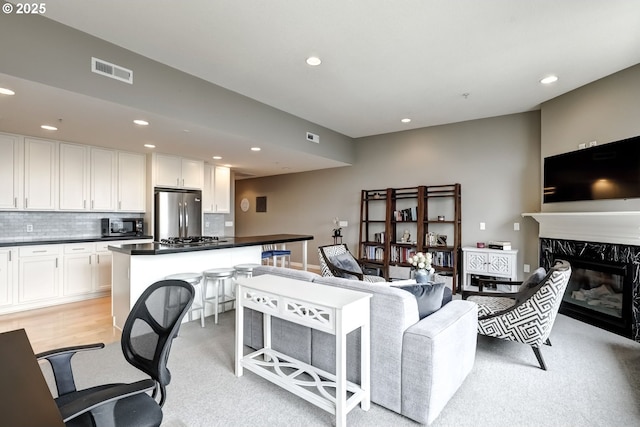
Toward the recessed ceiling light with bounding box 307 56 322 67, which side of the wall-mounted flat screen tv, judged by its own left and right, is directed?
front

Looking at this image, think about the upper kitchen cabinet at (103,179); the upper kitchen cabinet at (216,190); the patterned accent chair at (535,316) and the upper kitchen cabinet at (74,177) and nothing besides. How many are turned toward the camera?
3

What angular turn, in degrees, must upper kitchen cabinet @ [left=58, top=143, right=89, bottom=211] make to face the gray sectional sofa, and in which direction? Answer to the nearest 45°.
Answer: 0° — it already faces it

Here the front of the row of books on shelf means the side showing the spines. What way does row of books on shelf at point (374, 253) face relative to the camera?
toward the camera

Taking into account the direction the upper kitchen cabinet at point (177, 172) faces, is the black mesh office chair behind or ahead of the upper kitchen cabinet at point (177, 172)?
ahead

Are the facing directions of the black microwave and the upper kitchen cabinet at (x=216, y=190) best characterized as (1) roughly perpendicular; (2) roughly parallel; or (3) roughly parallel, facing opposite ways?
roughly parallel

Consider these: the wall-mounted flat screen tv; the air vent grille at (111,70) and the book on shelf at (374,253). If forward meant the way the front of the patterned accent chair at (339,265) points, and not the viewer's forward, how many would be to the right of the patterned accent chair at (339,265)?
1

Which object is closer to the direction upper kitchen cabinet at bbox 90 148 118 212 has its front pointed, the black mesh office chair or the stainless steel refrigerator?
the black mesh office chair

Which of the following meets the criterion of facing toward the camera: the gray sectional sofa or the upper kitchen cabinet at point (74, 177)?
the upper kitchen cabinet

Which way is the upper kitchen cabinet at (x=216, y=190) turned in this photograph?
toward the camera

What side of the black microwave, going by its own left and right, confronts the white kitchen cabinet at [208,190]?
left

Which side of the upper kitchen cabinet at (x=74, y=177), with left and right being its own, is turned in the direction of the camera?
front

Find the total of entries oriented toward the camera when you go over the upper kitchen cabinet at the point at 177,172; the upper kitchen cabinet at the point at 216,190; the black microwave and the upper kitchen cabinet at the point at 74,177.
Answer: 4

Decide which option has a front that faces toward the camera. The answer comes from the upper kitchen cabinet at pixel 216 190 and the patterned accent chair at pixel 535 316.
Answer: the upper kitchen cabinet

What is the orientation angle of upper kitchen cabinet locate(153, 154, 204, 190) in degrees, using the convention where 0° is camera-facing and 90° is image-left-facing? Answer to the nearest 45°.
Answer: approximately 0°

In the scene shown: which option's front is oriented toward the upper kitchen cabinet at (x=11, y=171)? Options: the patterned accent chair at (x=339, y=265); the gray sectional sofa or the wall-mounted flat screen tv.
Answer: the wall-mounted flat screen tv

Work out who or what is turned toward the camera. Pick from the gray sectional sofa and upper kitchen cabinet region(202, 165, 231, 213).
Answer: the upper kitchen cabinet

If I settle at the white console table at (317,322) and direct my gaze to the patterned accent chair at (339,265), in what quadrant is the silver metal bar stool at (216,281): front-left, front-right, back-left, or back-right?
front-left
